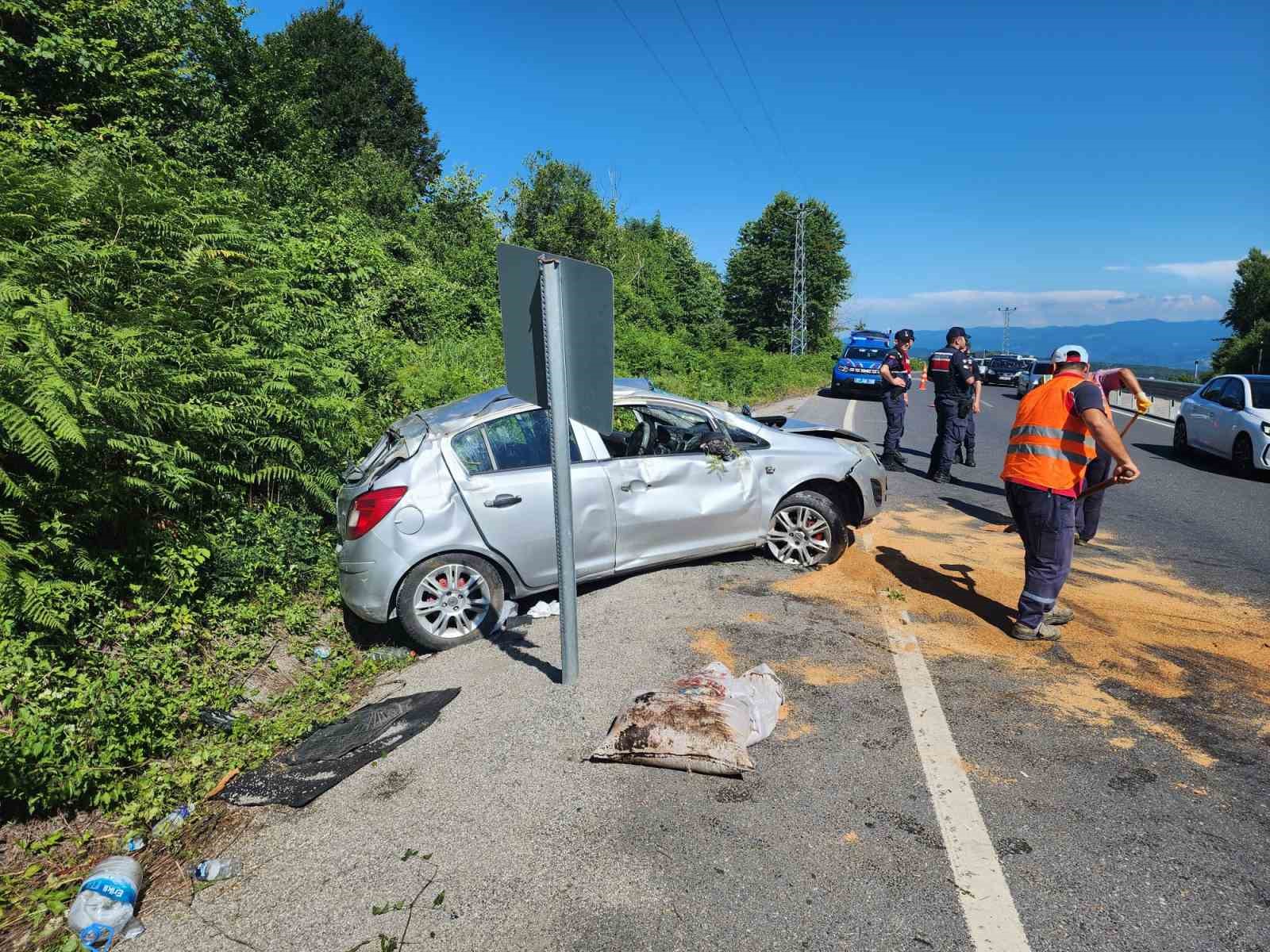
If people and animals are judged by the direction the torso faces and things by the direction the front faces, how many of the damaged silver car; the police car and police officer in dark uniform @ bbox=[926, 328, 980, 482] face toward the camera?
1

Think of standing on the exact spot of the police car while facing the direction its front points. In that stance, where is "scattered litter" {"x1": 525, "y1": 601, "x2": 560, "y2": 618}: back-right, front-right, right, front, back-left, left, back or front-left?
front

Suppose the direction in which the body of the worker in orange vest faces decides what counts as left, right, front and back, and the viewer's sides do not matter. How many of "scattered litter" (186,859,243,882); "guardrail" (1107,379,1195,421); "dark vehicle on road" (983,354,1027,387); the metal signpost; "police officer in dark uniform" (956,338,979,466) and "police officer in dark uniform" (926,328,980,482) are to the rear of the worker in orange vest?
2

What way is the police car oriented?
toward the camera

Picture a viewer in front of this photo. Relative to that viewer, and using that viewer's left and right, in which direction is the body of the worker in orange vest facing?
facing away from the viewer and to the right of the viewer

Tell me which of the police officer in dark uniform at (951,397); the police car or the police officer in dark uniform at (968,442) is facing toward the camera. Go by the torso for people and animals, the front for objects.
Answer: the police car

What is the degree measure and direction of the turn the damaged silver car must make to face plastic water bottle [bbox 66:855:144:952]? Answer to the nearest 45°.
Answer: approximately 135° to its right

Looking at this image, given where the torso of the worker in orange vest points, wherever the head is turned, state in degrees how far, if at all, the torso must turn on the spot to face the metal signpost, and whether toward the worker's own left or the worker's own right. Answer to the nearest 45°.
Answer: approximately 180°

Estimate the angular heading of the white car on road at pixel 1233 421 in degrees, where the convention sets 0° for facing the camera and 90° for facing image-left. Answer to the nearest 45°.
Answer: approximately 315°

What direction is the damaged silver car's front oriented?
to the viewer's right
